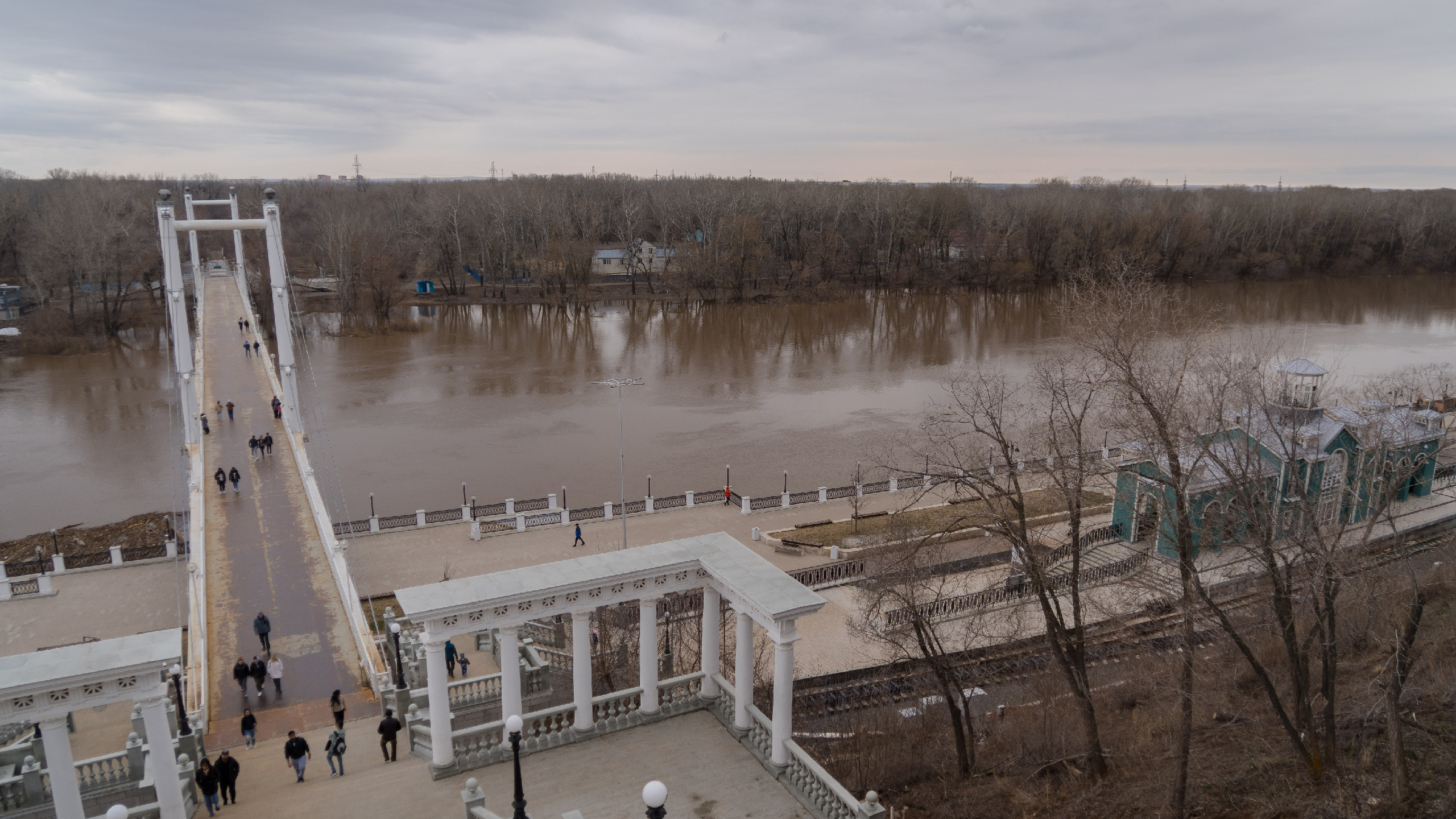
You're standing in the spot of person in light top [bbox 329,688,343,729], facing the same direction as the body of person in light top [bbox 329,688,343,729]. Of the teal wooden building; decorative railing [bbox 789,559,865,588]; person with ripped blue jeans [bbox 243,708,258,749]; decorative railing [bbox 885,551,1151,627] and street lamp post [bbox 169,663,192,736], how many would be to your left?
2

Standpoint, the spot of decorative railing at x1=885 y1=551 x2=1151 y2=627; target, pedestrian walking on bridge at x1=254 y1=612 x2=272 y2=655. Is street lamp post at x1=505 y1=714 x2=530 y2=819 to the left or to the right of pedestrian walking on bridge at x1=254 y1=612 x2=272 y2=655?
left

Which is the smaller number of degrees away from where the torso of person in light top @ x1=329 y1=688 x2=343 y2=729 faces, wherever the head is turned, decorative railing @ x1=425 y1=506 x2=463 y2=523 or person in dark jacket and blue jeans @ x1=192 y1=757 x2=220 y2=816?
the decorative railing

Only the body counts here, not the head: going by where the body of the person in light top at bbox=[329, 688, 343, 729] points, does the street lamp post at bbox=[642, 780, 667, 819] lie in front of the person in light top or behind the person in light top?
behind

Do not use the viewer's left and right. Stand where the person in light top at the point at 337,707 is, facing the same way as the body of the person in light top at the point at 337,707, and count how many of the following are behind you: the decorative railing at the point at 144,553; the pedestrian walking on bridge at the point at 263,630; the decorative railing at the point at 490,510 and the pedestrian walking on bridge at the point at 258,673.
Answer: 0

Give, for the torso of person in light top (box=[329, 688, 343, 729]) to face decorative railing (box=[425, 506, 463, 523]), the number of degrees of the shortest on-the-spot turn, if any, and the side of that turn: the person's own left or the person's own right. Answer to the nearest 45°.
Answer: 0° — they already face it

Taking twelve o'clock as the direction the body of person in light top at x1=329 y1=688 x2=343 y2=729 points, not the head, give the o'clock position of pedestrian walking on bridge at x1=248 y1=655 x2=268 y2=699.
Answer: The pedestrian walking on bridge is roughly at 11 o'clock from the person in light top.

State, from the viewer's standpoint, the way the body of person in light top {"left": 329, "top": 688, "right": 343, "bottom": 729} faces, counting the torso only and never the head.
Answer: away from the camera

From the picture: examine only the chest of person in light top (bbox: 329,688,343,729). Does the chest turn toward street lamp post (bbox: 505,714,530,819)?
no

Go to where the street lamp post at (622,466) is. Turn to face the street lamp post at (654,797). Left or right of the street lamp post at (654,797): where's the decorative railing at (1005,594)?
left

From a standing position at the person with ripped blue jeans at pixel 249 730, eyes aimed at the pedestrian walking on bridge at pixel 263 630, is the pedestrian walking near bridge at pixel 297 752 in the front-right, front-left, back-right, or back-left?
back-right

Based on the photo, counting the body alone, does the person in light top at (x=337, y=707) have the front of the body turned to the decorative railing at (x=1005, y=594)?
no

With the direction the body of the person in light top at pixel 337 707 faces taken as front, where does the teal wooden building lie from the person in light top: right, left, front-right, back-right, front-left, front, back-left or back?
right

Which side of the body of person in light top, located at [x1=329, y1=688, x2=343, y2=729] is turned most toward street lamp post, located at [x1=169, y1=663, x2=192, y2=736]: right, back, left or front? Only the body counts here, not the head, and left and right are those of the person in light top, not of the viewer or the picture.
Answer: left

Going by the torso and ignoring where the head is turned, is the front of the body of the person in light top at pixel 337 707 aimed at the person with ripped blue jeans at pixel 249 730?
no

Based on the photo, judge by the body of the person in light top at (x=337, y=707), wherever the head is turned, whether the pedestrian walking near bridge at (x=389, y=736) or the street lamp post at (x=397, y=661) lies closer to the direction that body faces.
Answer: the street lamp post

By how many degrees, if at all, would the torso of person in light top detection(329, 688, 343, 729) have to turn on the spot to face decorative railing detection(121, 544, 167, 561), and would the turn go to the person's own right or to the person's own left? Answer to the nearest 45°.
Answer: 0° — they already face it
